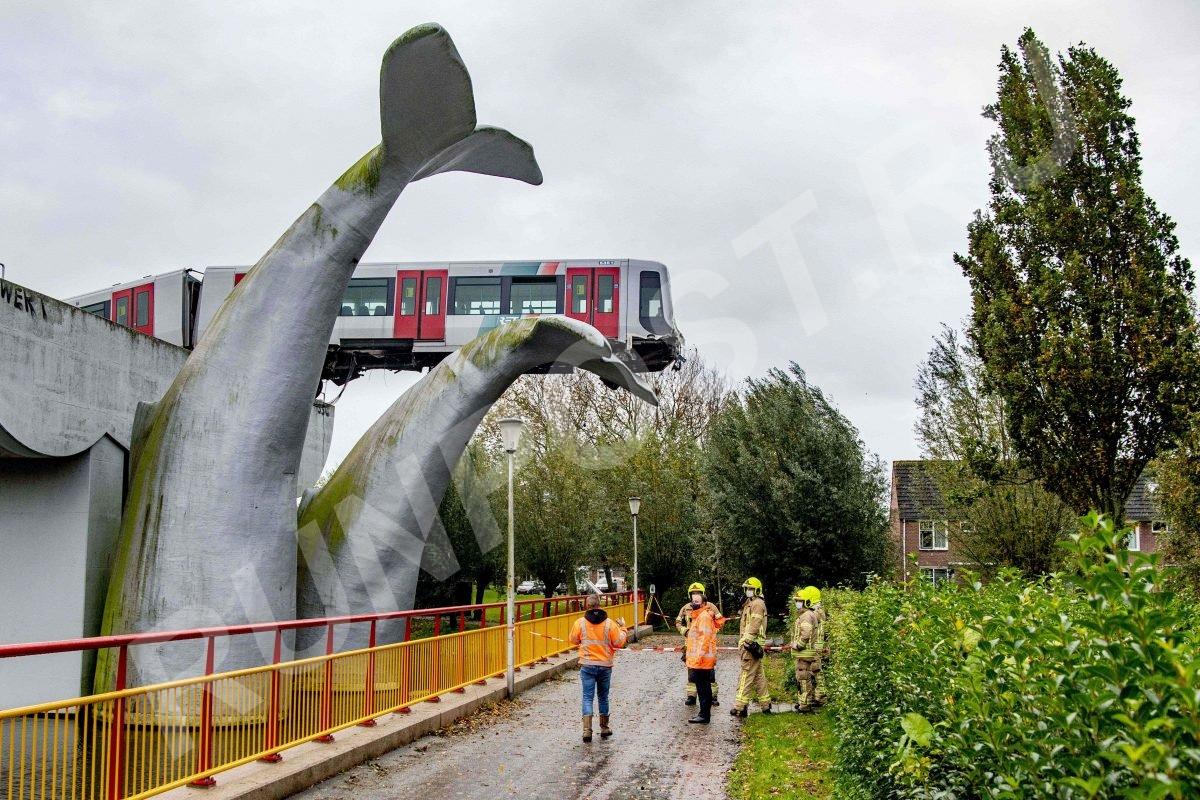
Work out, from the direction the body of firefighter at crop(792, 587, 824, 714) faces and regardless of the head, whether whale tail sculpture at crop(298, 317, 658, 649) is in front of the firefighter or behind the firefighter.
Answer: in front

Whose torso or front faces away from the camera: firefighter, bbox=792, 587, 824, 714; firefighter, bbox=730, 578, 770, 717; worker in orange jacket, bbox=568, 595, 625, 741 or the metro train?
the worker in orange jacket

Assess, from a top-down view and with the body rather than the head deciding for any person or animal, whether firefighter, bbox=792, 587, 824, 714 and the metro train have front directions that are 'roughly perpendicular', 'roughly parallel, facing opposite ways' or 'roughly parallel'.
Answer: roughly parallel, facing opposite ways

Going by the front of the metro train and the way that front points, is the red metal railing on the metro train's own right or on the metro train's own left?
on the metro train's own right

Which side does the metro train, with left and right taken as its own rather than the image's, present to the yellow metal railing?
right

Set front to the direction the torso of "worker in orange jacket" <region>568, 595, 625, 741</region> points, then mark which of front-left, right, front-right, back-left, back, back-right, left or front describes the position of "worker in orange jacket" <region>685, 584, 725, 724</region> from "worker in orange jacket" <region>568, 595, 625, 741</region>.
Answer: front-right

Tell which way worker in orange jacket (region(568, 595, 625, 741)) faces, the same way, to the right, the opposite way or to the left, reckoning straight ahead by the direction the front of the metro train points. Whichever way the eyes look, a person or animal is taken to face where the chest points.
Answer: to the left

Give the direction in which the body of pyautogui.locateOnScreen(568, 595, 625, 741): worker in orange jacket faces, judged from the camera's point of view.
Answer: away from the camera

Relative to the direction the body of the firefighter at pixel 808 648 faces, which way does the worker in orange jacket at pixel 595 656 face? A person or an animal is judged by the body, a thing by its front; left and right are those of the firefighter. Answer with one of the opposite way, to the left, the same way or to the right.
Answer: to the right

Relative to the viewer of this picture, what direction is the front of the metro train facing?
facing to the right of the viewer

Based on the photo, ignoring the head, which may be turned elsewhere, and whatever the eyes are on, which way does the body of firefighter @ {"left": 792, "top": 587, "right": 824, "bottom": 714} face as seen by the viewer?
to the viewer's left
